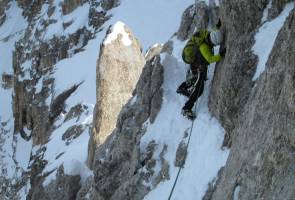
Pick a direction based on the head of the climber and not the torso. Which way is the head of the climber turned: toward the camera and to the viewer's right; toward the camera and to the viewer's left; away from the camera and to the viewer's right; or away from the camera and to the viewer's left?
away from the camera and to the viewer's right

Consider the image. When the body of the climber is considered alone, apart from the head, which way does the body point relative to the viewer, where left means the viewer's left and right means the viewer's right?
facing to the right of the viewer
